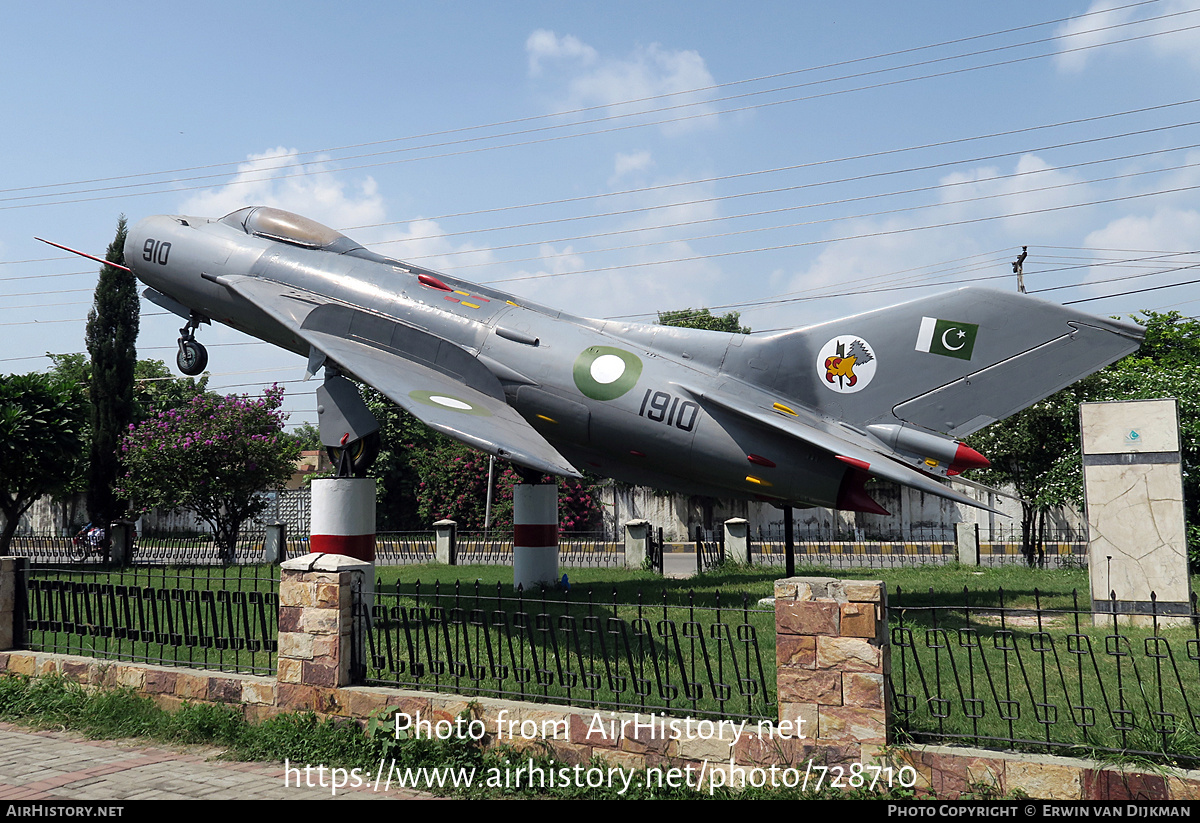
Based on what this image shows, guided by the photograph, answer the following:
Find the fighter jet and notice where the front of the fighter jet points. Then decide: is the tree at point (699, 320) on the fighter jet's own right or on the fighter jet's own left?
on the fighter jet's own right

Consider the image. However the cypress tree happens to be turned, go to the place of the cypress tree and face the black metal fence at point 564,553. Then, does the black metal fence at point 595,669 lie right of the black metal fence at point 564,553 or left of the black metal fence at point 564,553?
right

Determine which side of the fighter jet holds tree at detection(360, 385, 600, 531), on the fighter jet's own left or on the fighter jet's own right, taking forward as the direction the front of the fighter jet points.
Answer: on the fighter jet's own right

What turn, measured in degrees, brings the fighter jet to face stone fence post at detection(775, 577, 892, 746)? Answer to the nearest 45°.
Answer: approximately 90° to its left

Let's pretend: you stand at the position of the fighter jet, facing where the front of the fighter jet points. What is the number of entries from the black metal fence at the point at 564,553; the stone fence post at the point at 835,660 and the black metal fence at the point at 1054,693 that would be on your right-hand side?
1

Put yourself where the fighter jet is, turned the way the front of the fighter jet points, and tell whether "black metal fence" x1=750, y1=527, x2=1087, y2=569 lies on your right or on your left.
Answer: on your right

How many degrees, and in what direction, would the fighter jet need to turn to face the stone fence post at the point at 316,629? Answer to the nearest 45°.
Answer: approximately 45° to its left

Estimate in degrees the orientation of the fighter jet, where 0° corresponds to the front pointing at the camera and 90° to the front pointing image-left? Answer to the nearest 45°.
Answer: approximately 90°
